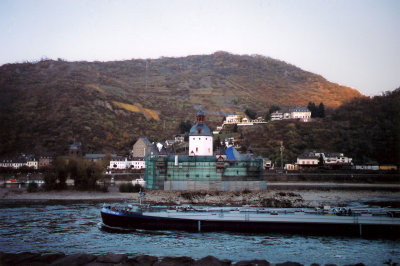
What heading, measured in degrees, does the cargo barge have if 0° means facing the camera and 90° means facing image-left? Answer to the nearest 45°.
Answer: approximately 90°
